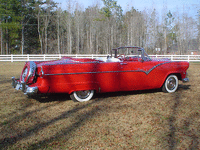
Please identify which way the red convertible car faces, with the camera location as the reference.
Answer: facing away from the viewer and to the right of the viewer
